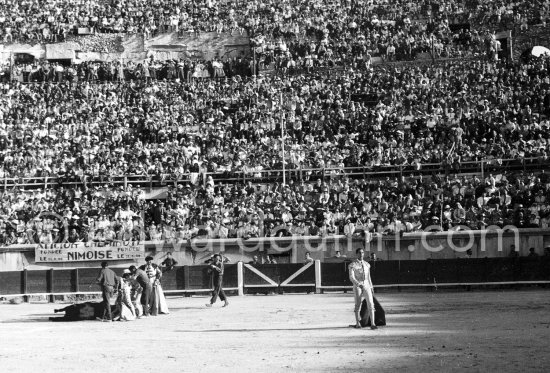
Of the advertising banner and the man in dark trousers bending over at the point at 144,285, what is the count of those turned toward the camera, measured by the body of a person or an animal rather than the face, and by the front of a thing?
1

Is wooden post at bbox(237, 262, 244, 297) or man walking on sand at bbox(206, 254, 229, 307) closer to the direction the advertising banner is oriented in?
the man walking on sand

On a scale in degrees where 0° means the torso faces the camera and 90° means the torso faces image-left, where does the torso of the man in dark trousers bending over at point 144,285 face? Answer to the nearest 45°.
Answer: approximately 90°

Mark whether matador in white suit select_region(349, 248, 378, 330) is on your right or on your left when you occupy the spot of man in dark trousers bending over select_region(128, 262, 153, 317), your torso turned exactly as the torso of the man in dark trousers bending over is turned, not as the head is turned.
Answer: on your left

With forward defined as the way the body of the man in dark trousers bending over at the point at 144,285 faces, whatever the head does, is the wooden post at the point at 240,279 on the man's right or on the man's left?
on the man's right

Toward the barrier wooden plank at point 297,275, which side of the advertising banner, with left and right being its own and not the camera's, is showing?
left

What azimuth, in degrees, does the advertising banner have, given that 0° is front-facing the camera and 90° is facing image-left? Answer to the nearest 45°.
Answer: approximately 0°

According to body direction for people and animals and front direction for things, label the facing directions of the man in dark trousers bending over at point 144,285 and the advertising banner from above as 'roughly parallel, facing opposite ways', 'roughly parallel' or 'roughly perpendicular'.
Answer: roughly perpendicular

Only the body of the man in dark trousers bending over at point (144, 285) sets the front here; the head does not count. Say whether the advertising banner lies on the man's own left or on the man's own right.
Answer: on the man's own right

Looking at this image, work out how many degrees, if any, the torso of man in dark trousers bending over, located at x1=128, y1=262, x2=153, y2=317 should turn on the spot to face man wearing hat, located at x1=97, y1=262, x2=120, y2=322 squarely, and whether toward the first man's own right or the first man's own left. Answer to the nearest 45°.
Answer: approximately 45° to the first man's own left

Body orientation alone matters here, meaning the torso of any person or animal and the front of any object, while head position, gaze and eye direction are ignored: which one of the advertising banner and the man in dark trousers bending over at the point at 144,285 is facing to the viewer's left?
the man in dark trousers bending over
